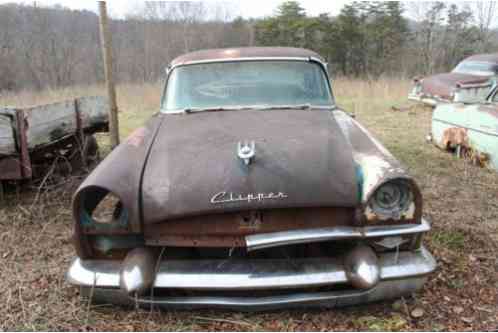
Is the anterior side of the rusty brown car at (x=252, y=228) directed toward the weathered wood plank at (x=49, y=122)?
no

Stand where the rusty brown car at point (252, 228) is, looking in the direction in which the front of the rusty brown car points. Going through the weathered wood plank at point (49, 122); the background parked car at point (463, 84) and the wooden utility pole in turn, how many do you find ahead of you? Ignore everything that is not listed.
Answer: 0

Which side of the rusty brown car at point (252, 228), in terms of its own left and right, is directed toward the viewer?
front

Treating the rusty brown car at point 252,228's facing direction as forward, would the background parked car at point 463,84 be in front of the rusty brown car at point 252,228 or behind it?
behind

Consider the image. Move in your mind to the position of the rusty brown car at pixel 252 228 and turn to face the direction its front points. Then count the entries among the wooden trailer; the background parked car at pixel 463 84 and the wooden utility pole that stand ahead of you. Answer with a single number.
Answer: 0

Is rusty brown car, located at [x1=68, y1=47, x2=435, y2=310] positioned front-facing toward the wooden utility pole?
no

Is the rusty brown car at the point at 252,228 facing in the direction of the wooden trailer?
no
